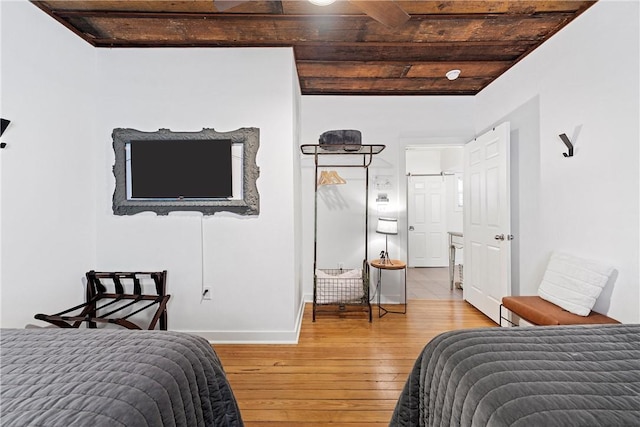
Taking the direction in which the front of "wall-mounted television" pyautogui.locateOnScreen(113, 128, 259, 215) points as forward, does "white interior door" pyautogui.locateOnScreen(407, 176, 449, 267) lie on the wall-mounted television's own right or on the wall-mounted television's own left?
on the wall-mounted television's own left

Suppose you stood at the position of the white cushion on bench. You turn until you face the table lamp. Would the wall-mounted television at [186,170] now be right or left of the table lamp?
left

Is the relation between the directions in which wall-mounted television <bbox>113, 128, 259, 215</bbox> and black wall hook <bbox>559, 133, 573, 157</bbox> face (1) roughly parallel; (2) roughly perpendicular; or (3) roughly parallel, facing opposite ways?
roughly perpendicular

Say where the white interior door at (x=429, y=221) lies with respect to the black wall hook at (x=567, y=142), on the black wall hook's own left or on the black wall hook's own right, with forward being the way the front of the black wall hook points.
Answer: on the black wall hook's own right

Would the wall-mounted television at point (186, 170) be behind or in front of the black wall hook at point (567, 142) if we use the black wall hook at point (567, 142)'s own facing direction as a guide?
in front

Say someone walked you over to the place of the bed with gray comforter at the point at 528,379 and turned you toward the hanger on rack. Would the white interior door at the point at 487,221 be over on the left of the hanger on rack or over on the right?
right

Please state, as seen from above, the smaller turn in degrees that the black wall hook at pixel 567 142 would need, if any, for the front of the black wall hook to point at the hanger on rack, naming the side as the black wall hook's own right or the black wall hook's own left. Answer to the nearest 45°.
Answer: approximately 45° to the black wall hook's own right

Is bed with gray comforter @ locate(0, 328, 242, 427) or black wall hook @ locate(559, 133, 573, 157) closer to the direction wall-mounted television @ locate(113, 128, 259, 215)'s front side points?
the bed with gray comforter

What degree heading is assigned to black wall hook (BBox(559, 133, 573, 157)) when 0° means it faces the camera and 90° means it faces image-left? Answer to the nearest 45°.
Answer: approximately 45°

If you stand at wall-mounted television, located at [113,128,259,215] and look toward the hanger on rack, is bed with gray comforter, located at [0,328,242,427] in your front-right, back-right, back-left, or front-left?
back-right

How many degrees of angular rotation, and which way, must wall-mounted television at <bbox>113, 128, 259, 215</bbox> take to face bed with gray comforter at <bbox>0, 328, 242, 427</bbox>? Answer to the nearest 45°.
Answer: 0° — it already faces it

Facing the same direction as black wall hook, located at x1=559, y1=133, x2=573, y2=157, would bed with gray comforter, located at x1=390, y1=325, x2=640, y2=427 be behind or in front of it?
in front

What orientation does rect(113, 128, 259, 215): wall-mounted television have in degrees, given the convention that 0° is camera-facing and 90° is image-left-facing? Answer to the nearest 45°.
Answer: approximately 0°

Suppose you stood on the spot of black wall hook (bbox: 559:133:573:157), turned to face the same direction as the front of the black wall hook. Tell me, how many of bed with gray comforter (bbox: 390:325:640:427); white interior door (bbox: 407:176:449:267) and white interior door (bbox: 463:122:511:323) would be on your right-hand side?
2
